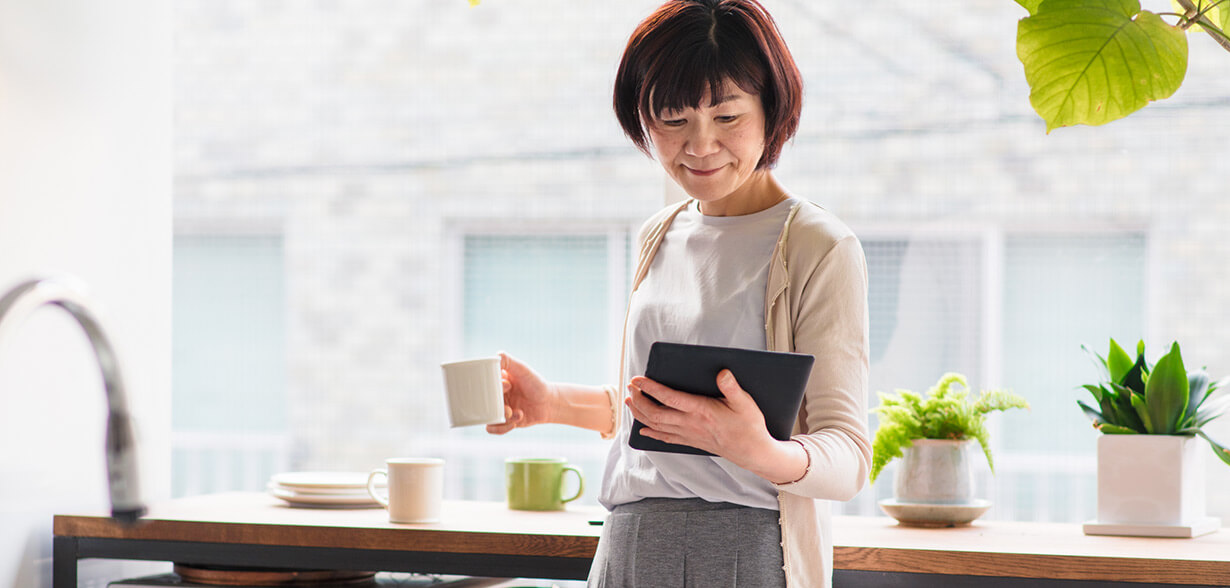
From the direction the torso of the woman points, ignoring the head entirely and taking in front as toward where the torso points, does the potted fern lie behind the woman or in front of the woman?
behind

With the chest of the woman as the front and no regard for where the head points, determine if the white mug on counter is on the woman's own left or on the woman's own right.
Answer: on the woman's own right

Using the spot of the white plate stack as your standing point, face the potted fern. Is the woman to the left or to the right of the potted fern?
right

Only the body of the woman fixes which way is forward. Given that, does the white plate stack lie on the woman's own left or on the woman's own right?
on the woman's own right

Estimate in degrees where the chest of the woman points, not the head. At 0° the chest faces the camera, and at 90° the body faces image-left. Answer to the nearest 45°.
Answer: approximately 45°

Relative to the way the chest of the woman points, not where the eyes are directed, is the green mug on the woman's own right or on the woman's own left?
on the woman's own right
